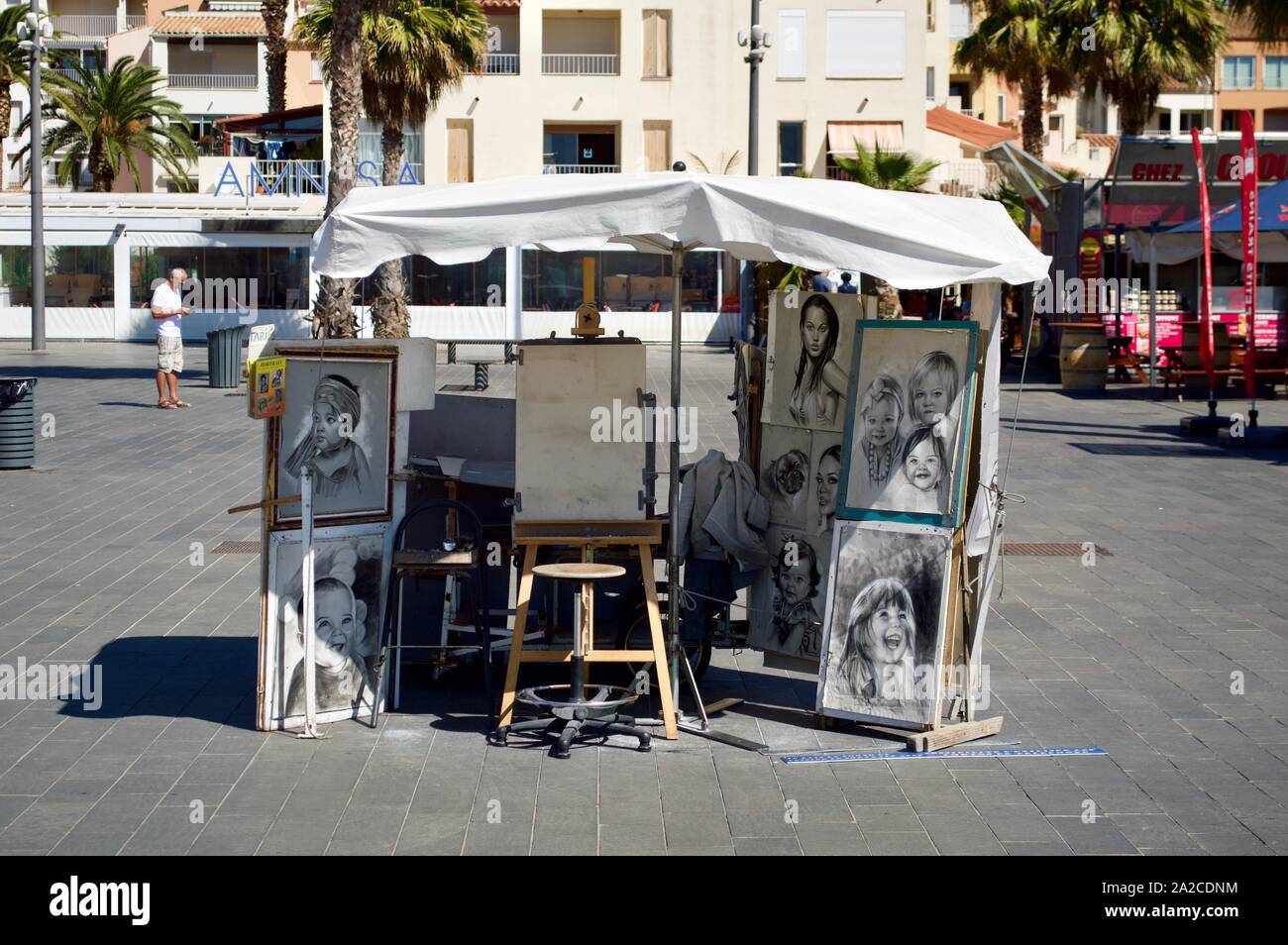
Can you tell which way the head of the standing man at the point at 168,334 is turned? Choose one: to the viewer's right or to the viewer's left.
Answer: to the viewer's right

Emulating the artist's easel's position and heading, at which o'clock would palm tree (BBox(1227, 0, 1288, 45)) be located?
The palm tree is roughly at 7 o'clock from the artist's easel.

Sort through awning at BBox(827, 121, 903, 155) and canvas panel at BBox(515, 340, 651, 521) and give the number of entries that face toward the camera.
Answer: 2

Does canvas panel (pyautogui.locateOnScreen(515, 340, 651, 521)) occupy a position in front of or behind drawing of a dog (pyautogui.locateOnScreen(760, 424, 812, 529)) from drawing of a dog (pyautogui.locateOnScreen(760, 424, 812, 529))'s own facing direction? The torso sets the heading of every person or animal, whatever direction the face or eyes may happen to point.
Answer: in front

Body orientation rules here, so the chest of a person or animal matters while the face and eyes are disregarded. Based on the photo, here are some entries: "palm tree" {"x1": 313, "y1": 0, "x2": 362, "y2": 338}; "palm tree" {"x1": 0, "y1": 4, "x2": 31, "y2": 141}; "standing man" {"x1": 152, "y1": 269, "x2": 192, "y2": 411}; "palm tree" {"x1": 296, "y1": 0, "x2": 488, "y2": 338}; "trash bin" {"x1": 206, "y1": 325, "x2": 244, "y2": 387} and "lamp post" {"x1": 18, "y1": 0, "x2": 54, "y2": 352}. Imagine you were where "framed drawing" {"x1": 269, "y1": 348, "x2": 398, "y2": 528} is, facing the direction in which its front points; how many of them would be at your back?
6

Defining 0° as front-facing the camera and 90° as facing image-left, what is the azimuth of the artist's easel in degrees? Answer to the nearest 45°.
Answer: approximately 0°

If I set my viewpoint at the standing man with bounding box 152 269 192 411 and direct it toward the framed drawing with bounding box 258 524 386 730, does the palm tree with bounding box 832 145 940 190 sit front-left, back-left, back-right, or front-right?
back-left

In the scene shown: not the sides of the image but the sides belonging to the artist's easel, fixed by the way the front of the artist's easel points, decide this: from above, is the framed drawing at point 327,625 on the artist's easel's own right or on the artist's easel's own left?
on the artist's easel's own right

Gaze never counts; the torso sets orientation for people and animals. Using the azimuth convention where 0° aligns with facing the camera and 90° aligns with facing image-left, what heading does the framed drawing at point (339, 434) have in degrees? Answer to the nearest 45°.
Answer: approximately 0°

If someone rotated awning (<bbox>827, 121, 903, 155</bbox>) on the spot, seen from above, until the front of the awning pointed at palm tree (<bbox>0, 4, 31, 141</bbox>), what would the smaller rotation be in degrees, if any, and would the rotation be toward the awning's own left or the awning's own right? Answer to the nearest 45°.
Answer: approximately 90° to the awning's own right

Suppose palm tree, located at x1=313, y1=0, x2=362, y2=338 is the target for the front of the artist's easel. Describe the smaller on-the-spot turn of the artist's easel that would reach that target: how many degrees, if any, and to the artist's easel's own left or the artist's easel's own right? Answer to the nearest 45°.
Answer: approximately 180°

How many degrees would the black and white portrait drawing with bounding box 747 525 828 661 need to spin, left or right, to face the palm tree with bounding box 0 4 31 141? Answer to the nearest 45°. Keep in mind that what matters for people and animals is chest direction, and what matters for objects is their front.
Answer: approximately 90° to its right
